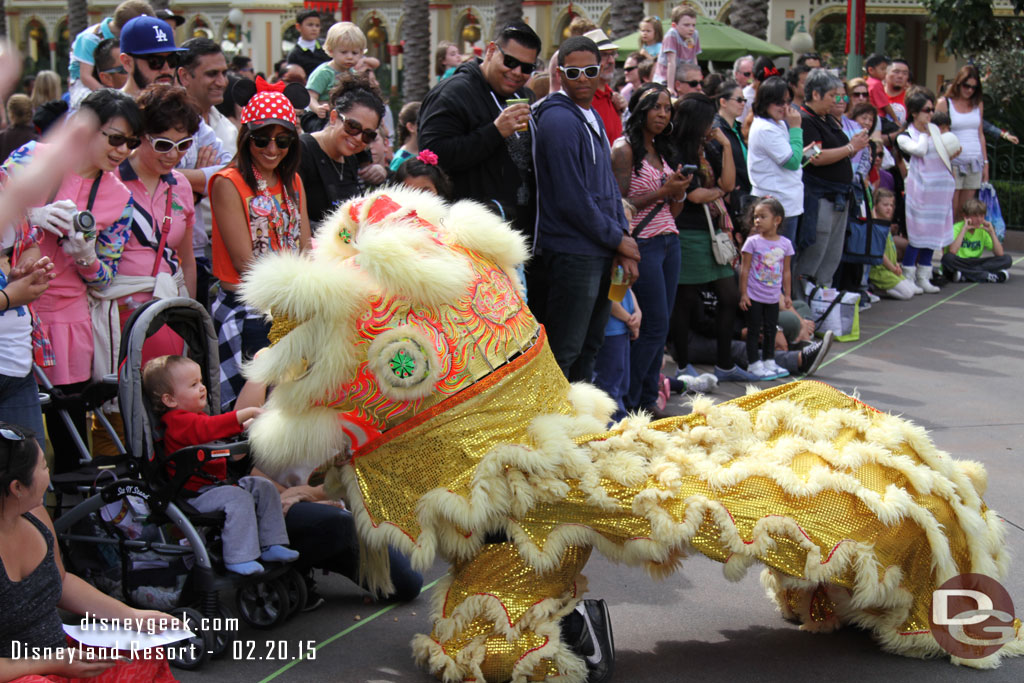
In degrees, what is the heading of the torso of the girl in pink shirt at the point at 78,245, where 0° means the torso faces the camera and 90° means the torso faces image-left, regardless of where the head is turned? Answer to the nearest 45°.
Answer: approximately 315°

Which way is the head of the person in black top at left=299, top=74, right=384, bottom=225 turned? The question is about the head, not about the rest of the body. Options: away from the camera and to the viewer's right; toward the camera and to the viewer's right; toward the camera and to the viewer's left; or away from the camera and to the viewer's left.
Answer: toward the camera and to the viewer's right

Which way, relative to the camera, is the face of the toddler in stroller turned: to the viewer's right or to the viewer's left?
to the viewer's right

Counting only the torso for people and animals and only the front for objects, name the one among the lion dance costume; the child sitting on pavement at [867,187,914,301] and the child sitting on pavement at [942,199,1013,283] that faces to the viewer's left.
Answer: the lion dance costume

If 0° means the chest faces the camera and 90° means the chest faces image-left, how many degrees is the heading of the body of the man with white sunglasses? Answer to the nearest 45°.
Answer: approximately 315°

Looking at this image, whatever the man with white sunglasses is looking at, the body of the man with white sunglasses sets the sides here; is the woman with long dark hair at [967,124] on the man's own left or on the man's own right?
on the man's own left

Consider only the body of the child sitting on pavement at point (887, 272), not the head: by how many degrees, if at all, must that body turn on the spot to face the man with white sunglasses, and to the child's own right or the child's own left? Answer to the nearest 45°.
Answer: approximately 45° to the child's own right

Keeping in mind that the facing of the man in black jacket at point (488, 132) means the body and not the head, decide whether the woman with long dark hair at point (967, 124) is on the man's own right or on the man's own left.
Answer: on the man's own left

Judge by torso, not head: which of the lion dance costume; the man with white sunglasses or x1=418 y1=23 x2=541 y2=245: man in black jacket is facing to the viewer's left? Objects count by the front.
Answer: the lion dance costume

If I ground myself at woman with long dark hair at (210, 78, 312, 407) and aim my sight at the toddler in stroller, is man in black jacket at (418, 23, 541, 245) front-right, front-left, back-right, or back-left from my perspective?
back-left
